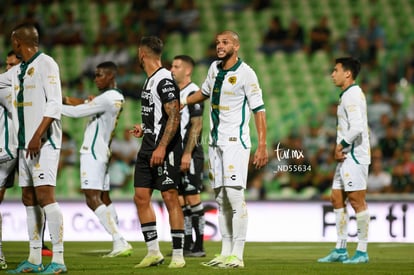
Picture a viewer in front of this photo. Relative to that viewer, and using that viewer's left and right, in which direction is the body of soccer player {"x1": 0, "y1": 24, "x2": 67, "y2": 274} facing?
facing the viewer and to the left of the viewer

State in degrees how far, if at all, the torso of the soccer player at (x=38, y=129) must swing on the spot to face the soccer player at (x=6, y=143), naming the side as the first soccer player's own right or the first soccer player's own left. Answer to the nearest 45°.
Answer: approximately 135° to the first soccer player's own right

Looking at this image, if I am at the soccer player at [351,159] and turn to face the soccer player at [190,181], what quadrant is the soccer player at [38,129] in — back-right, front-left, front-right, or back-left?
front-left

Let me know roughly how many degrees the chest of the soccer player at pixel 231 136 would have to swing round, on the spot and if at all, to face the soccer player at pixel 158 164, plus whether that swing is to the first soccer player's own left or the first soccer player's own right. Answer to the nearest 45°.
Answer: approximately 45° to the first soccer player's own right

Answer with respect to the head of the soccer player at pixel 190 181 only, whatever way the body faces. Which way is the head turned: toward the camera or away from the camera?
toward the camera
